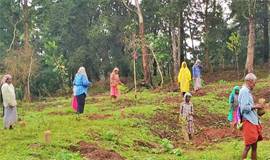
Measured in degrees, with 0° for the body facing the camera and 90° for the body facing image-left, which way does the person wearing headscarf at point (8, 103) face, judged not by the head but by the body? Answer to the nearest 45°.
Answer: approximately 315°

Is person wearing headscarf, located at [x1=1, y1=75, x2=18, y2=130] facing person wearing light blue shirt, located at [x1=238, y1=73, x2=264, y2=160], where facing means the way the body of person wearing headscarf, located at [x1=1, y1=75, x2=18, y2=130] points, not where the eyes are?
yes

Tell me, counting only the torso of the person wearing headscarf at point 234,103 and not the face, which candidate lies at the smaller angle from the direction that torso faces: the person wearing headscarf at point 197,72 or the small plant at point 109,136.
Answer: the small plant
